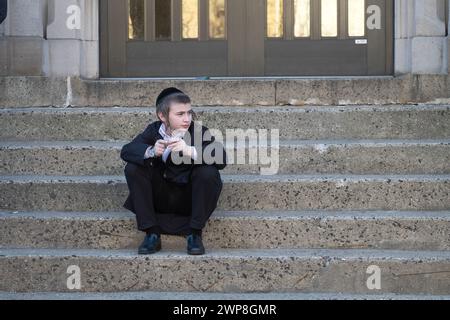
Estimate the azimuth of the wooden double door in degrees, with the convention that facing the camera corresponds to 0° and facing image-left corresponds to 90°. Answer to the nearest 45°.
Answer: approximately 0°

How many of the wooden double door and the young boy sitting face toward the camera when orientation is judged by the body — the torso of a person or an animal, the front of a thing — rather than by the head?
2

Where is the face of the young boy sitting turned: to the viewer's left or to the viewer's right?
to the viewer's right

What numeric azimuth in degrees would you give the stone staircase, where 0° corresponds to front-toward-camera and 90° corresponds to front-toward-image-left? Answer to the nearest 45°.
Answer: approximately 0°

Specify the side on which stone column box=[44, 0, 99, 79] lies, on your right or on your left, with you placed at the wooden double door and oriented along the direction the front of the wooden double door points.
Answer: on your right

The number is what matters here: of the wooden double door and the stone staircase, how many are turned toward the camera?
2

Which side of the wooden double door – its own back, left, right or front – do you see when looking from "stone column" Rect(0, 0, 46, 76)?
right
